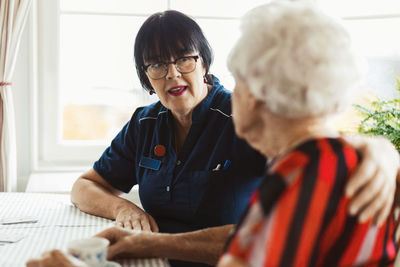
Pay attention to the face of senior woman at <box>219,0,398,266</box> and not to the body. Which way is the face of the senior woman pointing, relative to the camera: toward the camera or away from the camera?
away from the camera

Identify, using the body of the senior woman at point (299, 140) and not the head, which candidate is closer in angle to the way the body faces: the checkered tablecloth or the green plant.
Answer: the checkered tablecloth

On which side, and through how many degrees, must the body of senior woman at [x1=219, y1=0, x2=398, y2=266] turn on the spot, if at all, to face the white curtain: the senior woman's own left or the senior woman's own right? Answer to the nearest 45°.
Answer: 0° — they already face it

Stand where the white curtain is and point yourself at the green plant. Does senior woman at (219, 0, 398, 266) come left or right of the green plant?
right

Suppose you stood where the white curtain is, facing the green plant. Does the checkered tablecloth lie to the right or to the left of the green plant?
right

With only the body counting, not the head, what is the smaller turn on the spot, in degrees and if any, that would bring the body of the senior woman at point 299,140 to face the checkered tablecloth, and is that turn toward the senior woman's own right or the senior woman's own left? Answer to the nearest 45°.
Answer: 0° — they already face it

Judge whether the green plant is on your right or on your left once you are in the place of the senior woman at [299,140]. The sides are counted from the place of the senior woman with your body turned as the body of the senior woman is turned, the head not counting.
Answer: on your right

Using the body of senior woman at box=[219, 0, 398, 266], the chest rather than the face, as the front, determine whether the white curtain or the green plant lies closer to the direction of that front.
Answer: the white curtain

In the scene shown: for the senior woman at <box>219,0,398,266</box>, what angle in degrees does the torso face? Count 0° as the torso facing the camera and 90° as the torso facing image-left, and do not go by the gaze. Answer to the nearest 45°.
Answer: approximately 135°
